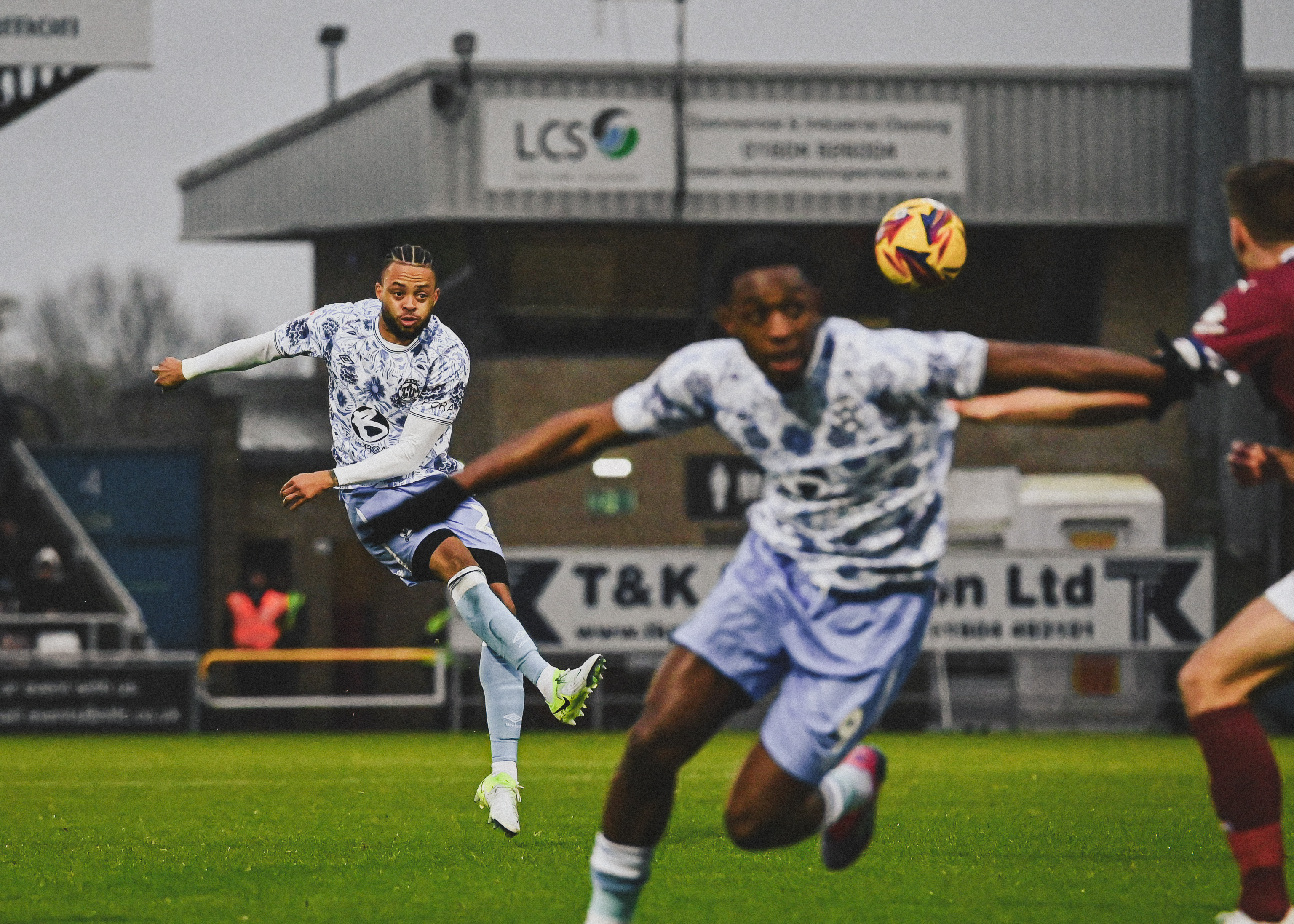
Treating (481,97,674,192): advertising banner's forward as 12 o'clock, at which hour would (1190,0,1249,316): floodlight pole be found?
The floodlight pole is roughly at 9 o'clock from the advertising banner.

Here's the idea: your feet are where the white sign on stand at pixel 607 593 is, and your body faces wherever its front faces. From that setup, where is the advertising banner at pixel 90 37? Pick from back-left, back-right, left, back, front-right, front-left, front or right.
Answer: back-right

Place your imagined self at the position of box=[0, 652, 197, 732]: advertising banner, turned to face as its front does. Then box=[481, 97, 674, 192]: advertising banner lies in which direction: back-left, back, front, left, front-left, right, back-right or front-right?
back-left

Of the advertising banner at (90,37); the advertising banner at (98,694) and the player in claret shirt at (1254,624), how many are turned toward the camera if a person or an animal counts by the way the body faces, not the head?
2

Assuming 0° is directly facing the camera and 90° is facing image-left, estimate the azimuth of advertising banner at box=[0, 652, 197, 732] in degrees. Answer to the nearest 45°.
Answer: approximately 0°

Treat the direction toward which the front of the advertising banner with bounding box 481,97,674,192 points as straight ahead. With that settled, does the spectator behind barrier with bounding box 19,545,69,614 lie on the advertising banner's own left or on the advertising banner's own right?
on the advertising banner's own right

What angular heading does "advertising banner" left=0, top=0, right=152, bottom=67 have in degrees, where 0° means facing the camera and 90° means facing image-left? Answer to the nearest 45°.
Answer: approximately 0°

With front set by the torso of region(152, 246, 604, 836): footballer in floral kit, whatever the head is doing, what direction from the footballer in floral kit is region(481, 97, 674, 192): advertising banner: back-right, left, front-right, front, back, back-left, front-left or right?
back

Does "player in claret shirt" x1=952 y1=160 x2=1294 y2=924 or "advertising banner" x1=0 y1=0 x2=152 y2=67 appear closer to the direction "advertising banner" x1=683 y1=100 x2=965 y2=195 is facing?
the player in claret shirt
